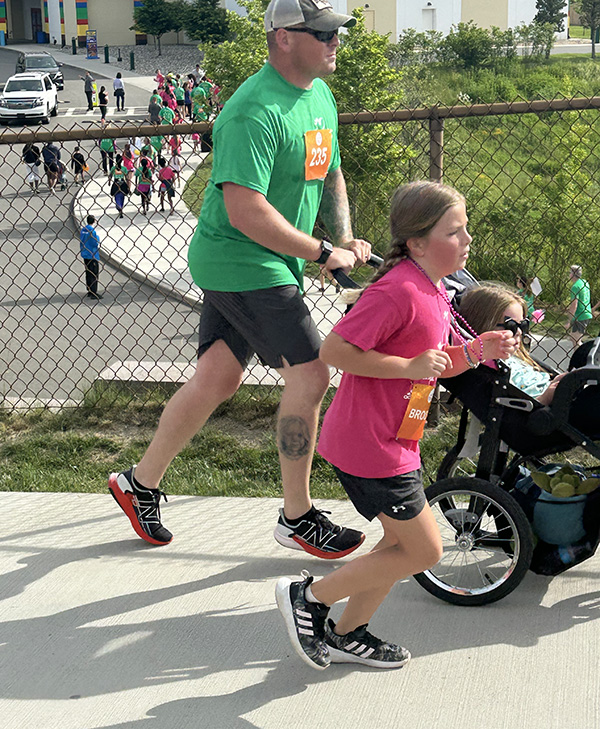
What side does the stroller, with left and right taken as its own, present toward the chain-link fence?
left

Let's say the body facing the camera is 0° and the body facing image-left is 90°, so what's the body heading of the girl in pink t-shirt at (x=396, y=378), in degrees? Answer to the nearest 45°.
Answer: approximately 270°

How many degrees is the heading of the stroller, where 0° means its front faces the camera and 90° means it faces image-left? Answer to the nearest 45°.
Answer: approximately 270°

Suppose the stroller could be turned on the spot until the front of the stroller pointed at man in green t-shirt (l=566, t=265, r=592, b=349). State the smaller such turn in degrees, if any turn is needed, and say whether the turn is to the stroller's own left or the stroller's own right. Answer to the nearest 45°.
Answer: approximately 90° to the stroller's own left

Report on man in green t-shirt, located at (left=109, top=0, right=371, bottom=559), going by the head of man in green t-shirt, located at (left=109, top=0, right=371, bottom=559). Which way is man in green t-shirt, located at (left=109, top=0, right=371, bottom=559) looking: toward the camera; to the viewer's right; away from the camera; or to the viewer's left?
to the viewer's right

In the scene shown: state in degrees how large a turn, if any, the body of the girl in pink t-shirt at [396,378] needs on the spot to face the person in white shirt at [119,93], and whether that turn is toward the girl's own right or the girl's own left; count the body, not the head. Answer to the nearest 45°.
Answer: approximately 90° to the girl's own left

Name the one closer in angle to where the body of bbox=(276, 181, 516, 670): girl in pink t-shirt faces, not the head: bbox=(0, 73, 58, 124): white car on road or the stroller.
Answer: the stroller

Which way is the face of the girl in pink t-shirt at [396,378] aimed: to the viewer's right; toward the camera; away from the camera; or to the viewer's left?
to the viewer's right

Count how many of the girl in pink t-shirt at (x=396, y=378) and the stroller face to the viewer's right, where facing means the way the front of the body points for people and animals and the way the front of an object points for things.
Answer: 2

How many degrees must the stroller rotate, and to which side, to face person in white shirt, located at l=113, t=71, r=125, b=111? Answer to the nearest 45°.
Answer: approximately 90° to its left

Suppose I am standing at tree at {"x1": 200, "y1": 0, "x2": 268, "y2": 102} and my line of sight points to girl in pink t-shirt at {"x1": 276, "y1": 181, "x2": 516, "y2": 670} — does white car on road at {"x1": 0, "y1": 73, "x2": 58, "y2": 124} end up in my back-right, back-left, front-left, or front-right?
back-right
